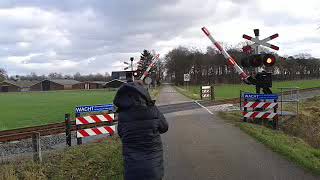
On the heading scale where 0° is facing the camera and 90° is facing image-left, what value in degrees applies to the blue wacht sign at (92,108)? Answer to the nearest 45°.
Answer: approximately 0°

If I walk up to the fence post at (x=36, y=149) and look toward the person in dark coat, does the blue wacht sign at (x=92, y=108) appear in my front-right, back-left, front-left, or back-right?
back-left

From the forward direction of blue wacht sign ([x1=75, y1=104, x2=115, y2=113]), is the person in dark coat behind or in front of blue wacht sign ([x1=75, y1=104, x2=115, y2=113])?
in front

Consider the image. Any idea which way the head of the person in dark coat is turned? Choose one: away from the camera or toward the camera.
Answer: away from the camera

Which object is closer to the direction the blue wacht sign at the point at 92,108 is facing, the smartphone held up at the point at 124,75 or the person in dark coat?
the person in dark coat

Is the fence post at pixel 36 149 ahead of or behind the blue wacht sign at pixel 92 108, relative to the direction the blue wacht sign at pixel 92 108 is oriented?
ahead
